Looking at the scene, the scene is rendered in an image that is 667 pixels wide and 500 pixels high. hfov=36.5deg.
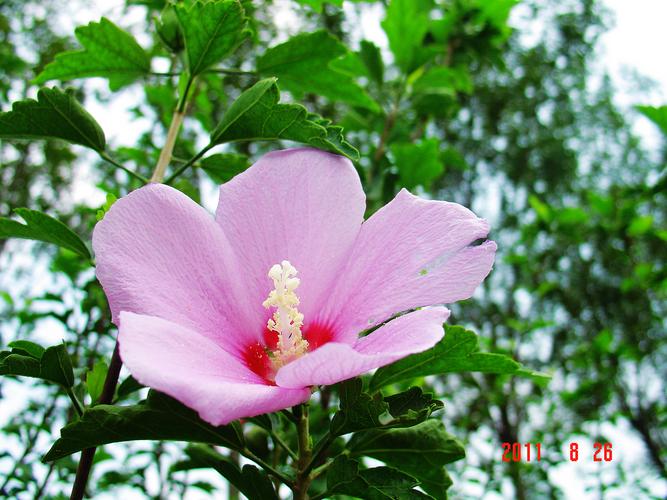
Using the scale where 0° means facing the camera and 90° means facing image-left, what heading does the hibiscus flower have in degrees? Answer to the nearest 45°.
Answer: approximately 0°
